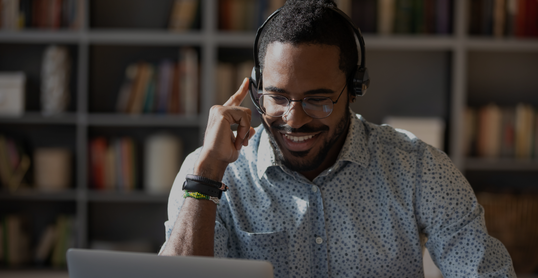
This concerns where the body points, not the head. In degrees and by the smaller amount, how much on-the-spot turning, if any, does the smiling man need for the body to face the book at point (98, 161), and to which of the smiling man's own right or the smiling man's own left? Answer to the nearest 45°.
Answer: approximately 135° to the smiling man's own right

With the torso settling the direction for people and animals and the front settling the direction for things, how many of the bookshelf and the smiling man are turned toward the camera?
2

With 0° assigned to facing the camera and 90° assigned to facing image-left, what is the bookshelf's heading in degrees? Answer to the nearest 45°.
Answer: approximately 0°

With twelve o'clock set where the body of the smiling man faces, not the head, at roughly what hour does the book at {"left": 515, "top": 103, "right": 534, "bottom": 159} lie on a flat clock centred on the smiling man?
The book is roughly at 7 o'clock from the smiling man.

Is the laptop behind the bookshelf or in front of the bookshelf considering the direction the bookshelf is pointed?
in front

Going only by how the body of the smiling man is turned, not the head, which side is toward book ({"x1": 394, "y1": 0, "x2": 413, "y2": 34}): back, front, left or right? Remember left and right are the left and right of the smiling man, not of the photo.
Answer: back

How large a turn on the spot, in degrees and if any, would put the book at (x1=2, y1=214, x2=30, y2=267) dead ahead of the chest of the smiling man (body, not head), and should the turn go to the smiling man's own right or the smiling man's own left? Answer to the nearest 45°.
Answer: approximately 135° to the smiling man's own right

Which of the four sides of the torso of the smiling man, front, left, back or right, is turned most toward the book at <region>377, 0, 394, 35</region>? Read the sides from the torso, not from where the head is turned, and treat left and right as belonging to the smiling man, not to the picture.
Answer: back
